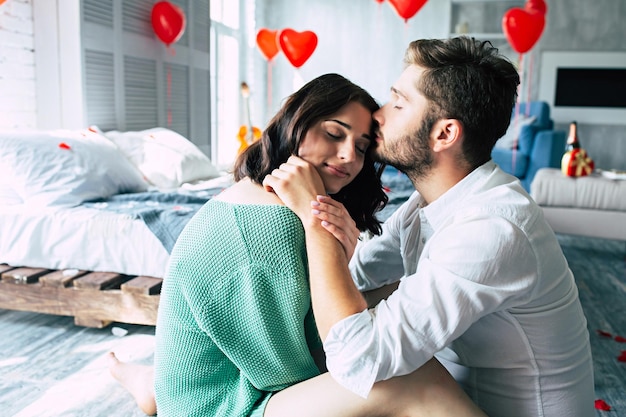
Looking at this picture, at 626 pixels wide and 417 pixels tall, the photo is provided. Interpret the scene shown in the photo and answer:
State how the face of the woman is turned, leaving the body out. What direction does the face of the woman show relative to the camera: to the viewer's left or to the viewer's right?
to the viewer's right

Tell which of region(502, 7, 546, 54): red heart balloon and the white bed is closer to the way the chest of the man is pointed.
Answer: the white bed

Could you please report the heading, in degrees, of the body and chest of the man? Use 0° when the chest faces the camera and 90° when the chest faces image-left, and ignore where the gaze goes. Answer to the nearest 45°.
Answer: approximately 90°

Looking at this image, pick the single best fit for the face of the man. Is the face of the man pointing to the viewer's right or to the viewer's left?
to the viewer's left

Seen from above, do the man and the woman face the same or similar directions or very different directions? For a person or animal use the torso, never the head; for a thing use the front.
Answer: very different directions

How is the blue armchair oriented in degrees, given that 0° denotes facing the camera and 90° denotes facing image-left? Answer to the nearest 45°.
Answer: approximately 45°

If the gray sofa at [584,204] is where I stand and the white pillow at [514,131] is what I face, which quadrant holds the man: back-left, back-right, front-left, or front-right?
back-left
